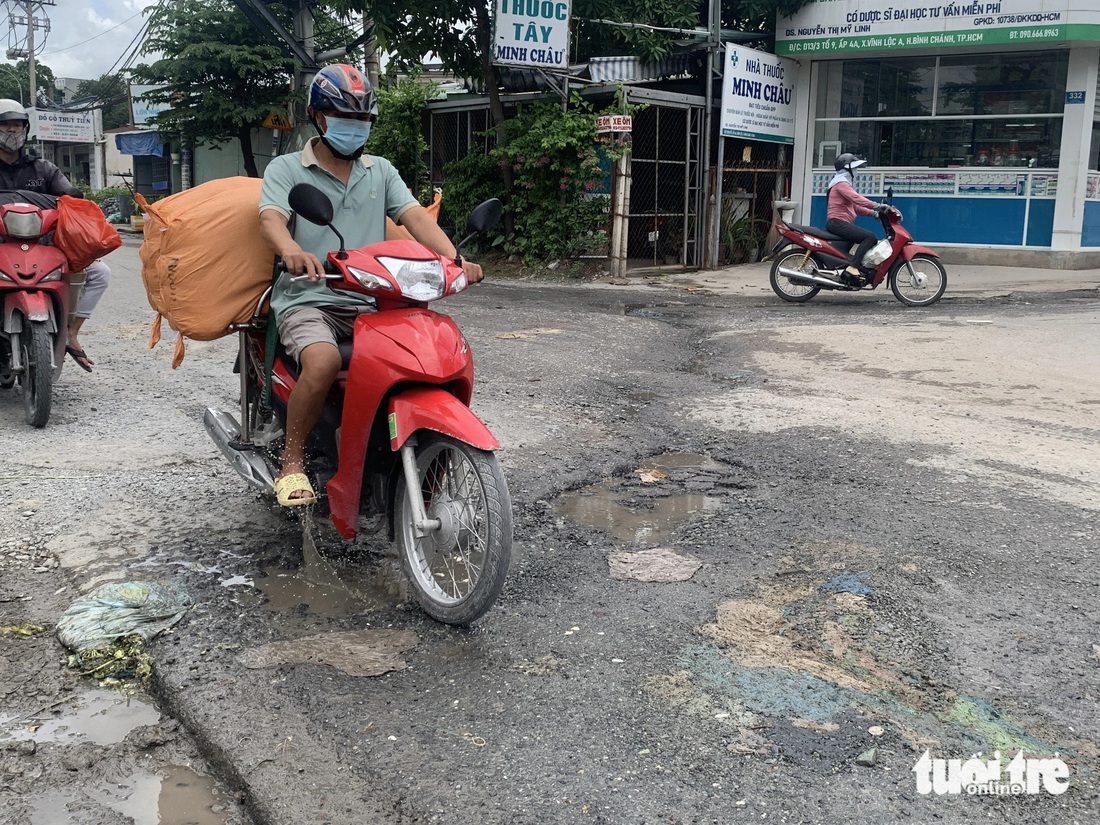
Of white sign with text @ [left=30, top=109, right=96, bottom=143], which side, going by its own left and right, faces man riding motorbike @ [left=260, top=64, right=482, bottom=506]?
front

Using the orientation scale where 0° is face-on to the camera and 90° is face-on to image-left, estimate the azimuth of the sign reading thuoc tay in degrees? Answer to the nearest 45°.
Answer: approximately 0°

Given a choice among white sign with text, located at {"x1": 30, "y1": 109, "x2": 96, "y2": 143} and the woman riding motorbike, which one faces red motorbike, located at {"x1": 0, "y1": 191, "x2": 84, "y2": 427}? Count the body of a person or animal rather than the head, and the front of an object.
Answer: the white sign with text

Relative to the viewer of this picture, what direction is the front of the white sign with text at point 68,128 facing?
facing the viewer

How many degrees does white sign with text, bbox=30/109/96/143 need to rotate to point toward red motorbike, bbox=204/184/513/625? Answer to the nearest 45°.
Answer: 0° — it already faces it

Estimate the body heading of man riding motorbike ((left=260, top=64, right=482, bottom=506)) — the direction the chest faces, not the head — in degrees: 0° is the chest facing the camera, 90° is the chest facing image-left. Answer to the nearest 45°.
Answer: approximately 315°

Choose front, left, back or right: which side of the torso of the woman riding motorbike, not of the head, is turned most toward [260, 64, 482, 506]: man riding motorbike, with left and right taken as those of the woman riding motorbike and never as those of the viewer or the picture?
right

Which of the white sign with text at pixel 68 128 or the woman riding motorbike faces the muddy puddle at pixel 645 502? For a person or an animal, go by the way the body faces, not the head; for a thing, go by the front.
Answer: the white sign with text

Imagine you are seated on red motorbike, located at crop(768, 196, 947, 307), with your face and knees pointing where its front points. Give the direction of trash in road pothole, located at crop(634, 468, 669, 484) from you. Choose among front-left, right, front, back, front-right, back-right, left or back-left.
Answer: right

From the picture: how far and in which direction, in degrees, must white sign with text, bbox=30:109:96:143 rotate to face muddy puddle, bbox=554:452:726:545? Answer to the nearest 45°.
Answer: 0° — it already faces it

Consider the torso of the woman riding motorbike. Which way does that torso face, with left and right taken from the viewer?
facing to the right of the viewer

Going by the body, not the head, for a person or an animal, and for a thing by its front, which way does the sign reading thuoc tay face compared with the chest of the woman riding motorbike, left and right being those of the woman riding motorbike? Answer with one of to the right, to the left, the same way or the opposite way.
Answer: to the right

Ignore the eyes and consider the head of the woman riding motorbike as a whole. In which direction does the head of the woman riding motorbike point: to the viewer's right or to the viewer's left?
to the viewer's right

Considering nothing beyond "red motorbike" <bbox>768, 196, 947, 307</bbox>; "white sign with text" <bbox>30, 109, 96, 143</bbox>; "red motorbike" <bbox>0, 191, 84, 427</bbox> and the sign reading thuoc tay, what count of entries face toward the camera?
3

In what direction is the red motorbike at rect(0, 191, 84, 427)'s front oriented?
toward the camera
